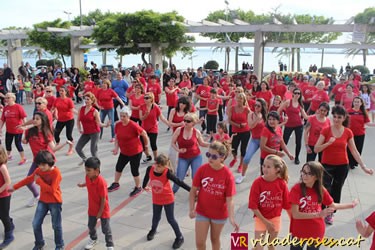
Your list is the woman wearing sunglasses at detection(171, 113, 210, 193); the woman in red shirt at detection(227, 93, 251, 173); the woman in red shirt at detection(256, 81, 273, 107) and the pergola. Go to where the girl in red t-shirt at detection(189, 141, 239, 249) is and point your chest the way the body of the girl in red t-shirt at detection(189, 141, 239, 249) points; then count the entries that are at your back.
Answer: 4

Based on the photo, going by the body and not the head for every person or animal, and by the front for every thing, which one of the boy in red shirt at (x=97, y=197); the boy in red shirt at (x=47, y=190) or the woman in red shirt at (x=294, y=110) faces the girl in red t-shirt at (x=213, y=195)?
the woman in red shirt

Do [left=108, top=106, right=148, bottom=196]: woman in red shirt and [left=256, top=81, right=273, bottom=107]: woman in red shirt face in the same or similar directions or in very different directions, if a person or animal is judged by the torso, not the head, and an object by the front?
same or similar directions

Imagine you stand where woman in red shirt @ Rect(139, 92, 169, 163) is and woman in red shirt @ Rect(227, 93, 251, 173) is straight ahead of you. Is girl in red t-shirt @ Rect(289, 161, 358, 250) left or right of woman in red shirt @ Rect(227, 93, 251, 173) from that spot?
right

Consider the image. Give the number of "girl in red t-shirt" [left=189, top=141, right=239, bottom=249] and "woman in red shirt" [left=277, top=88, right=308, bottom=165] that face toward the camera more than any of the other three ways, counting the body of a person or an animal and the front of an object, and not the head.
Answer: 2

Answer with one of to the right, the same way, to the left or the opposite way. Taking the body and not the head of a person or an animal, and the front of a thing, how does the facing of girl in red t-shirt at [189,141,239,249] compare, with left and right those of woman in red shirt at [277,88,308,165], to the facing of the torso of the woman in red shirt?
the same way

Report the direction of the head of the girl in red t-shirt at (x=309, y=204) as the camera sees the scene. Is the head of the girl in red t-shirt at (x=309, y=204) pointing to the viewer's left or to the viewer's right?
to the viewer's left

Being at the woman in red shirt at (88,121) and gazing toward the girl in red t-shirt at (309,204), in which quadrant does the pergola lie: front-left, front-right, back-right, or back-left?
back-left

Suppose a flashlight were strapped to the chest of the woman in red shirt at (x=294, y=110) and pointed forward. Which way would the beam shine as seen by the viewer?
toward the camera
